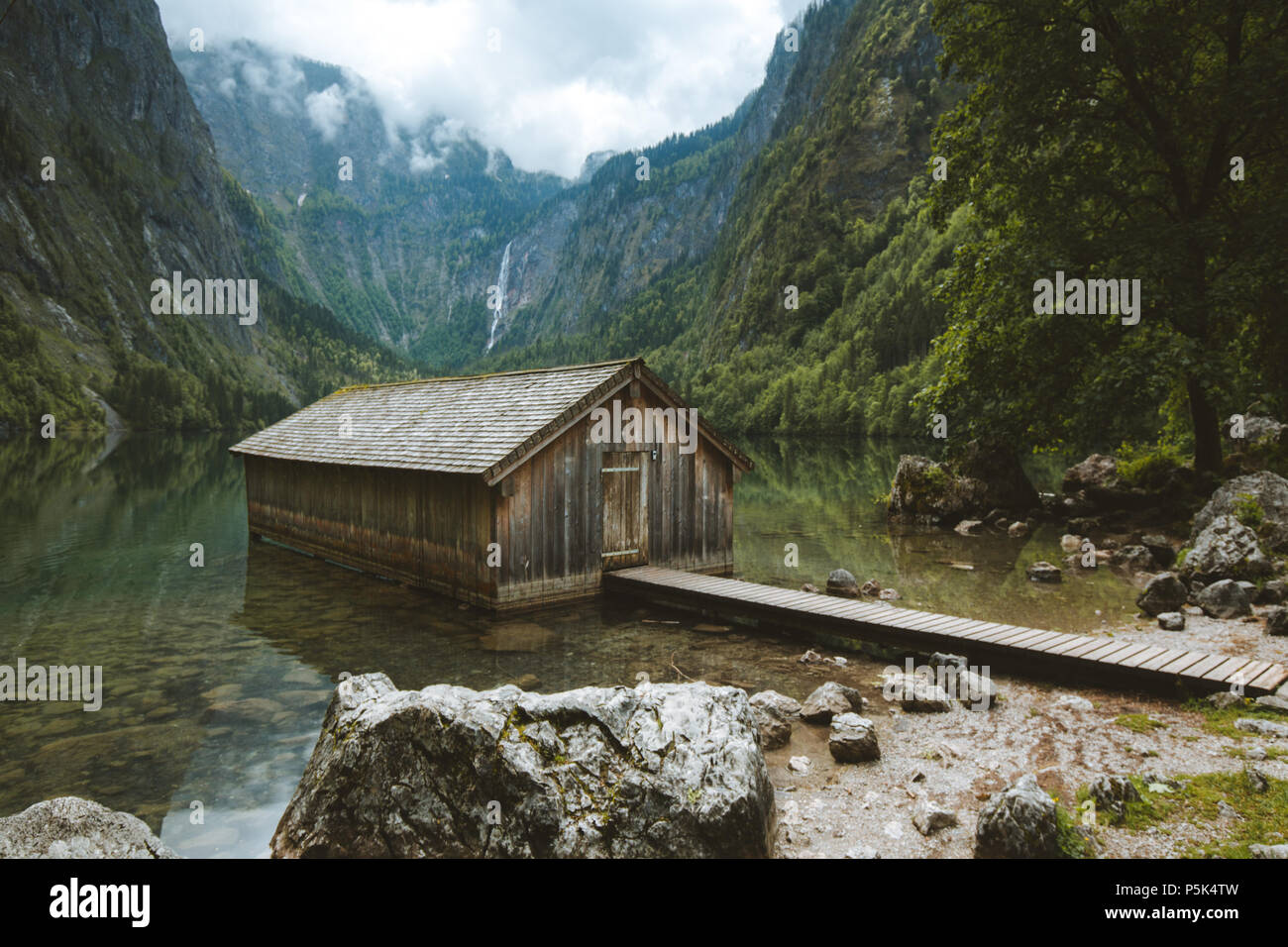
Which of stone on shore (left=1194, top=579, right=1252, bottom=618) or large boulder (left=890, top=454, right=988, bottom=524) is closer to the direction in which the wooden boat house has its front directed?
the stone on shore

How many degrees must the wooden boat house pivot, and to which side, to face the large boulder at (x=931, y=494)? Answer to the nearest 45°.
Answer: approximately 90° to its left

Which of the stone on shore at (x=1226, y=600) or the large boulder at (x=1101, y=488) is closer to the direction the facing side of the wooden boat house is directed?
the stone on shore

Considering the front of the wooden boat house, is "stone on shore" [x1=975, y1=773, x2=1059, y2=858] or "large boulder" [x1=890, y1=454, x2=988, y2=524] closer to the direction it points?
the stone on shore

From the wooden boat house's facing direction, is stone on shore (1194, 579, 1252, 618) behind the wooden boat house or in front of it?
in front

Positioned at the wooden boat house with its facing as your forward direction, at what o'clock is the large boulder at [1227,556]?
The large boulder is roughly at 11 o'clock from the wooden boat house.

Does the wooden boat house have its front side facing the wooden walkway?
yes

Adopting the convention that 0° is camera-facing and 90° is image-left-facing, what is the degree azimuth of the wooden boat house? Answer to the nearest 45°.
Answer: approximately 315°

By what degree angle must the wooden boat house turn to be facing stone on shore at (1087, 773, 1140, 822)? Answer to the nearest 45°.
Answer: approximately 45° to its right

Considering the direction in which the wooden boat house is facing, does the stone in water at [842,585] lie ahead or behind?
ahead

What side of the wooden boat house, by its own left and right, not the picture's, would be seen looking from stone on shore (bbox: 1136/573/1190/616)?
front

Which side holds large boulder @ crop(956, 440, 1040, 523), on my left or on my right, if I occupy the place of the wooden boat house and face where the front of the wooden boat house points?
on my left

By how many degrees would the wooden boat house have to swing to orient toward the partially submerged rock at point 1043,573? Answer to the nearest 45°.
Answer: approximately 45° to its left
